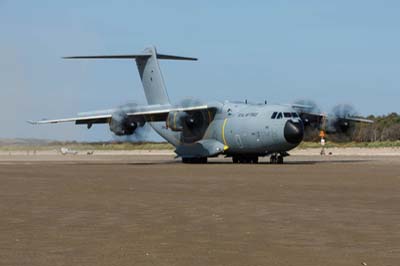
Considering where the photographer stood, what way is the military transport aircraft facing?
facing the viewer and to the right of the viewer
